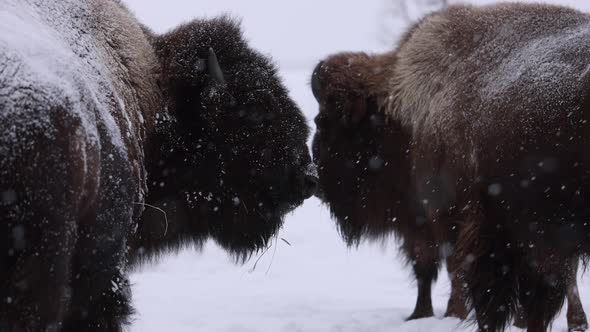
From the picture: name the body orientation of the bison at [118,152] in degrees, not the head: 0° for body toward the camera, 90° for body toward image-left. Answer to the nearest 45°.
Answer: approximately 225°
